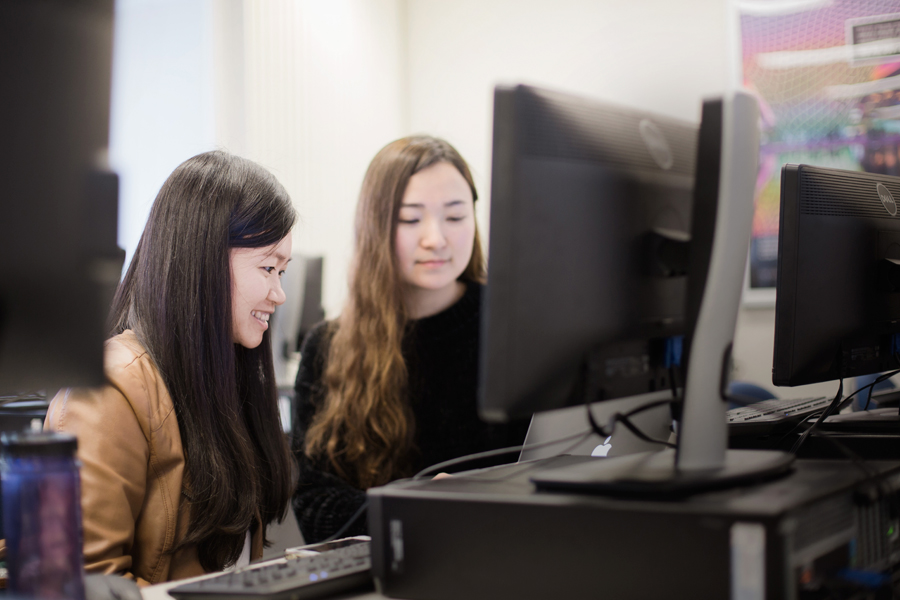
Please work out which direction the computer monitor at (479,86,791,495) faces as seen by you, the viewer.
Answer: facing away from the viewer and to the left of the viewer

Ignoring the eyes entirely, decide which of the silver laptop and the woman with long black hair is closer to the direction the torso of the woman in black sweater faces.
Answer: the silver laptop

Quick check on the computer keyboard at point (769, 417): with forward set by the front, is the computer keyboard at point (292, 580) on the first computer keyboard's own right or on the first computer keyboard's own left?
on the first computer keyboard's own left

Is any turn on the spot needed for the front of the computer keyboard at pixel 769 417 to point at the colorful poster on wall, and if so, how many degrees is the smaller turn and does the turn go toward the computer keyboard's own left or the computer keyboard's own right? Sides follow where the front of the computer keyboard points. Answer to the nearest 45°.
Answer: approximately 45° to the computer keyboard's own right

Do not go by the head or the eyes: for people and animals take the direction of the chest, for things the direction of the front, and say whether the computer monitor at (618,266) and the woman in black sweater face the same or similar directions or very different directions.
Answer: very different directions

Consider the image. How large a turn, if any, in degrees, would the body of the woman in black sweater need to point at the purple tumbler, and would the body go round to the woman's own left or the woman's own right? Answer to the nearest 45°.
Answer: approximately 45° to the woman's own right

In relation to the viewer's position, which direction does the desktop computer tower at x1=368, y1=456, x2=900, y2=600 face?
facing away from the viewer and to the left of the viewer
